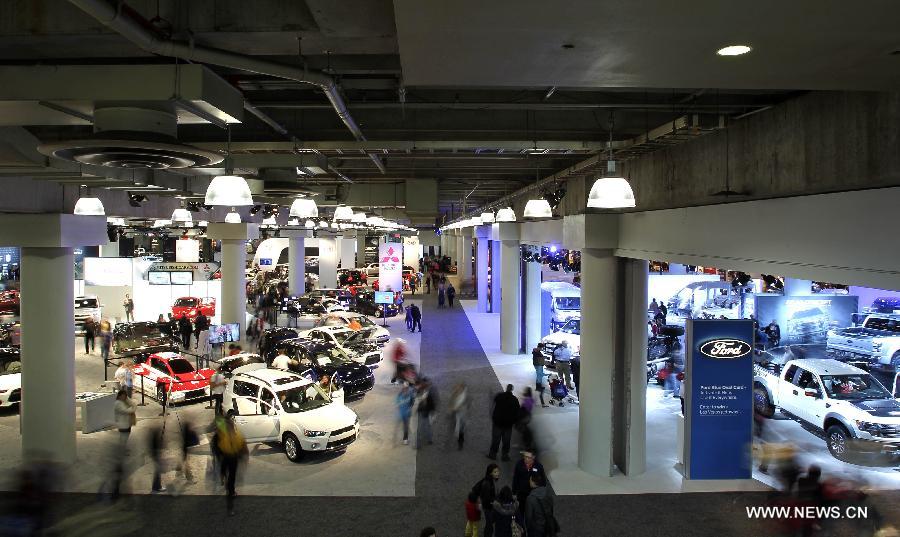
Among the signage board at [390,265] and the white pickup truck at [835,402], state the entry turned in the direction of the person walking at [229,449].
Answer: the signage board

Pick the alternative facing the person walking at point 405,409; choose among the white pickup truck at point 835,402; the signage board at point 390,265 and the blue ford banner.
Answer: the signage board

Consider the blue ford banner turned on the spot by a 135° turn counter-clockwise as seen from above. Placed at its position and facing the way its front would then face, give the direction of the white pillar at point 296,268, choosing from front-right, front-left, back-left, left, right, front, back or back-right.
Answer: left

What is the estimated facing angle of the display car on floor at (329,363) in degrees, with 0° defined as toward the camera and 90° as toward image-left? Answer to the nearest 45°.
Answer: approximately 315°

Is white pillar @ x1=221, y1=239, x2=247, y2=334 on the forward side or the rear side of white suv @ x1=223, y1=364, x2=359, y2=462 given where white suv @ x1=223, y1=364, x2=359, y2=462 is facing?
on the rear side

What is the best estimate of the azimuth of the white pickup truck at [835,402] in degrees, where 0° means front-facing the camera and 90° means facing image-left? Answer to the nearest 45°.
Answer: approximately 315°
